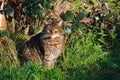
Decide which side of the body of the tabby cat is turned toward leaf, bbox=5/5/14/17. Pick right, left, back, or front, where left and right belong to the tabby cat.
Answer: back

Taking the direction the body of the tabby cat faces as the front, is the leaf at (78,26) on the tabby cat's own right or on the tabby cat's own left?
on the tabby cat's own left

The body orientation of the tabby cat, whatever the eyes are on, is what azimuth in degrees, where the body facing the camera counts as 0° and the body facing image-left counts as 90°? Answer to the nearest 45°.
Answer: approximately 315°
